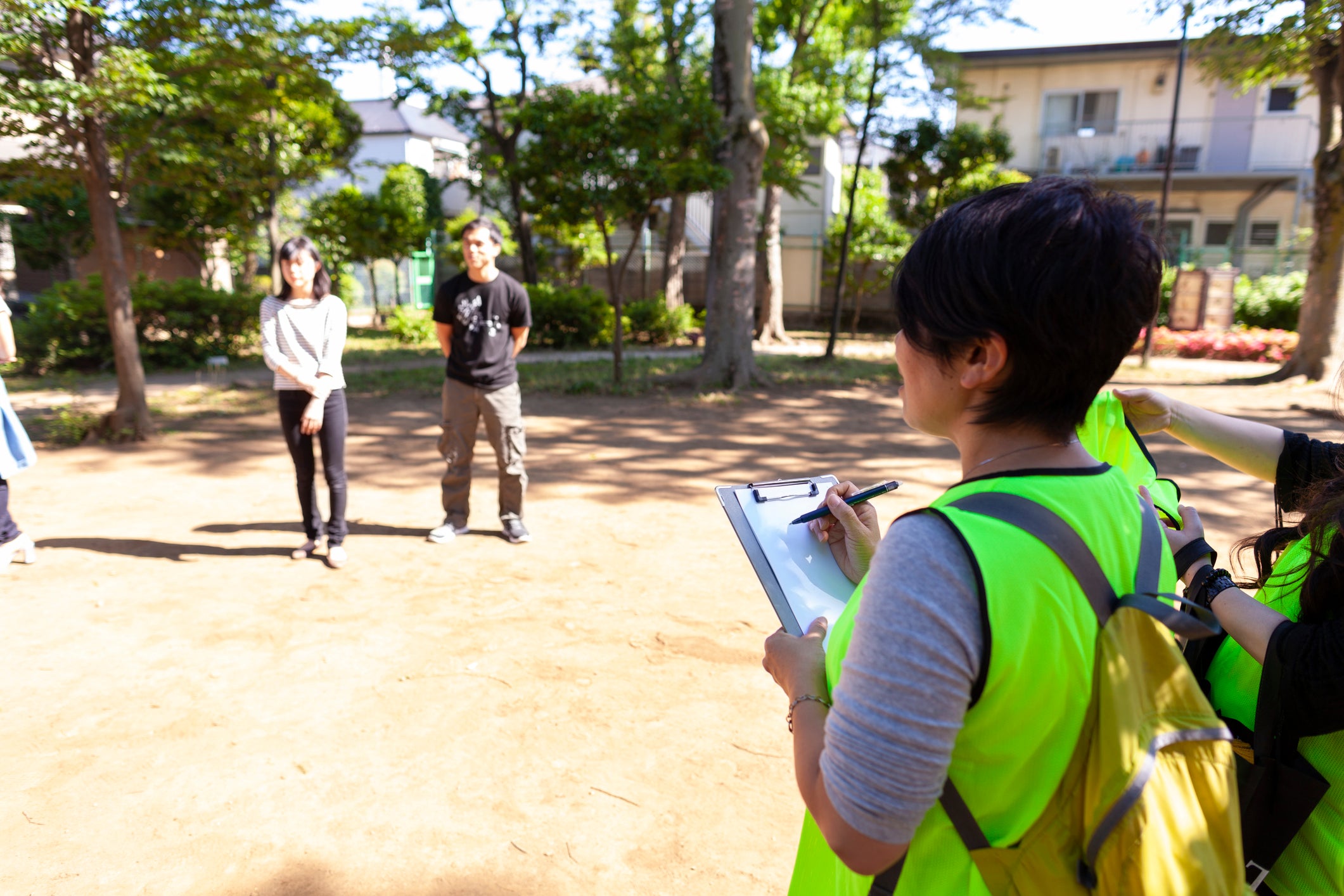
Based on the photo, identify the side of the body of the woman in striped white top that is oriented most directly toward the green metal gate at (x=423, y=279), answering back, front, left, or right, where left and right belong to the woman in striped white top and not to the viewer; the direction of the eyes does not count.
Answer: back

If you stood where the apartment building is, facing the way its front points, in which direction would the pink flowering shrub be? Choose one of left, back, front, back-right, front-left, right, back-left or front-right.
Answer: front

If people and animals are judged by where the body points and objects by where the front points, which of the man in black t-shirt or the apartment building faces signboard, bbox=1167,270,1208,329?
the apartment building

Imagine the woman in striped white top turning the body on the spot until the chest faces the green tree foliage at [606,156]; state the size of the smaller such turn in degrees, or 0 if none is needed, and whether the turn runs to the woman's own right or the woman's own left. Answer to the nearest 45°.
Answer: approximately 135° to the woman's own left

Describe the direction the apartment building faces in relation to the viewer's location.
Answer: facing the viewer

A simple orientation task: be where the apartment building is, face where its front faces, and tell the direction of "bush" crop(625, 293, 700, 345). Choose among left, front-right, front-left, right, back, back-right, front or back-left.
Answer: front-right

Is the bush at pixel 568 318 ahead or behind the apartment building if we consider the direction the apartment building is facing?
ahead
